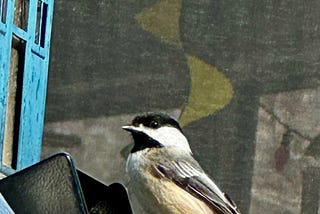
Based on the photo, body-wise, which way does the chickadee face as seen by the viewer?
to the viewer's left

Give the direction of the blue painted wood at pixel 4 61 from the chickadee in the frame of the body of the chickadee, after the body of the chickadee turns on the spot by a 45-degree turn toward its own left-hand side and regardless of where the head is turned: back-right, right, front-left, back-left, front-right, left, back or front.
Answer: front-right

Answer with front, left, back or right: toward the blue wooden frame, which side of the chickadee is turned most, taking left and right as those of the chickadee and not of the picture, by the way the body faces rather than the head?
front
